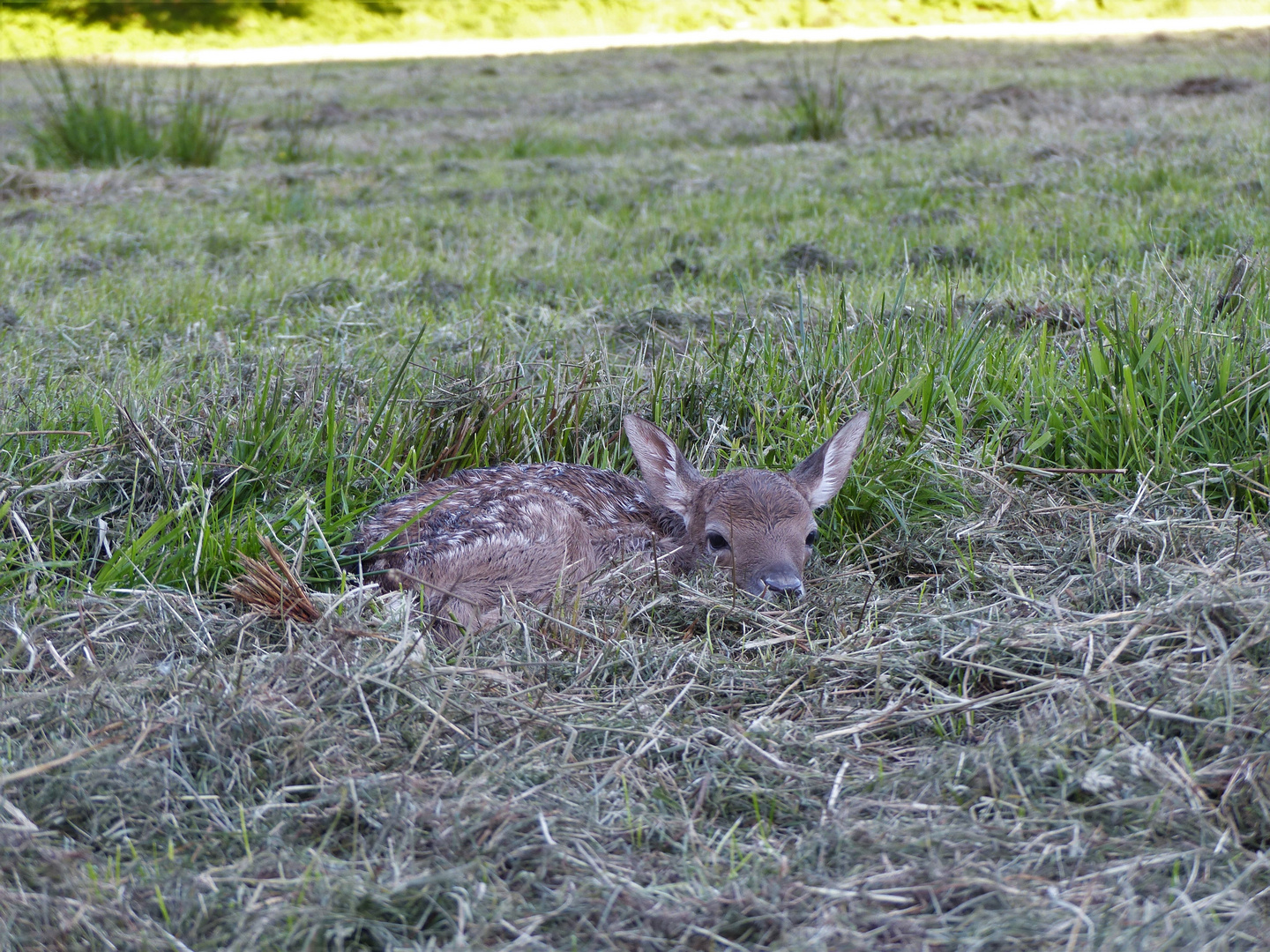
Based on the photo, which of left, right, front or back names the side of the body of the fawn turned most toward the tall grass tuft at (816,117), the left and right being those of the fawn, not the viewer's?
left

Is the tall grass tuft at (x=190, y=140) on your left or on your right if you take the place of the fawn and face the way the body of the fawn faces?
on your left

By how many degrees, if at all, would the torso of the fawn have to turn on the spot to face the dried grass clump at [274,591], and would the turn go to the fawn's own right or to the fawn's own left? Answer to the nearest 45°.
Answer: approximately 135° to the fawn's own right

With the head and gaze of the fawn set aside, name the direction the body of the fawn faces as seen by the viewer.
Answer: to the viewer's right

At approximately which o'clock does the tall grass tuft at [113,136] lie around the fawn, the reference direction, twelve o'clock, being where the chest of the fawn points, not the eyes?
The tall grass tuft is roughly at 8 o'clock from the fawn.
